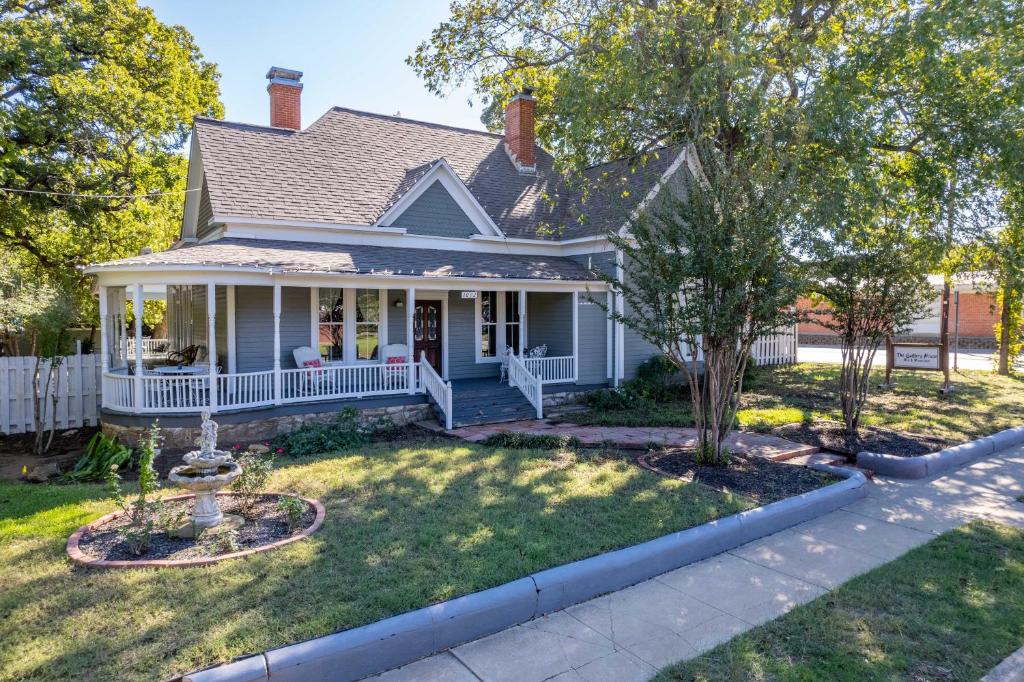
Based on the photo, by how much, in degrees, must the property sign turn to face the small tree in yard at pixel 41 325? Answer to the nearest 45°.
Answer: approximately 45° to its right

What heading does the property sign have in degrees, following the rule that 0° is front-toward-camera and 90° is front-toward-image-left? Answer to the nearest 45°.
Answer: approximately 0°

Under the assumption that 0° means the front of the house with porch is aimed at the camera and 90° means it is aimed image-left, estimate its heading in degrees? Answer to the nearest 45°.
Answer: approximately 315°

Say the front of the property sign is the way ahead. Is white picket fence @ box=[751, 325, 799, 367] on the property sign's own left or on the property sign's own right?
on the property sign's own right
